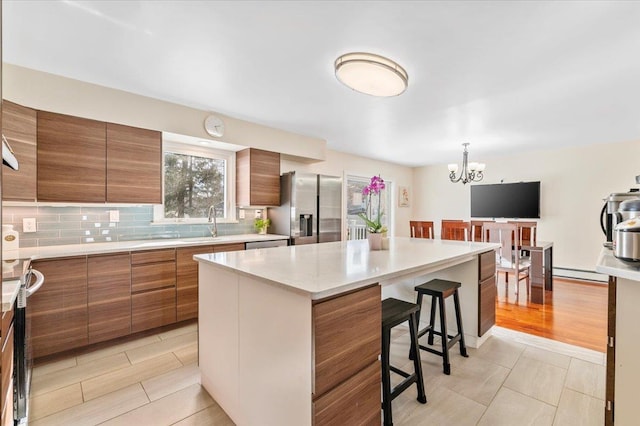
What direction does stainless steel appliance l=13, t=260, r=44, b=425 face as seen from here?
to the viewer's right

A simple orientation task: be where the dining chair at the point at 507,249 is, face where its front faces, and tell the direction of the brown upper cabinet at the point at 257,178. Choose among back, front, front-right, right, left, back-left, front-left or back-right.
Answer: back

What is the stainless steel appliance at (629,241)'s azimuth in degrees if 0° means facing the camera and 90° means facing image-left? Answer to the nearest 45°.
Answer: approximately 90°

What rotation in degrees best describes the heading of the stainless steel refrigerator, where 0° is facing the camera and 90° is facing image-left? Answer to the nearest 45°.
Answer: approximately 315°

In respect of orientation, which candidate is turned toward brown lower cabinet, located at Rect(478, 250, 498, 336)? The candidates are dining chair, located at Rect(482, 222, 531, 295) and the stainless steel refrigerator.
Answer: the stainless steel refrigerator

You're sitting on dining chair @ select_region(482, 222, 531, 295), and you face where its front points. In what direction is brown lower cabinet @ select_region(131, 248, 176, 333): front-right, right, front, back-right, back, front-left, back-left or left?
back

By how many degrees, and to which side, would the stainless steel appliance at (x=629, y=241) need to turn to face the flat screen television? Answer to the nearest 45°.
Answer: approximately 90° to its right

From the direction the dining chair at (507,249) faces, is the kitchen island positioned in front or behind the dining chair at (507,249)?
behind

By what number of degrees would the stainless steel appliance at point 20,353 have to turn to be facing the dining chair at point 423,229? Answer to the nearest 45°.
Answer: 0° — it already faces it

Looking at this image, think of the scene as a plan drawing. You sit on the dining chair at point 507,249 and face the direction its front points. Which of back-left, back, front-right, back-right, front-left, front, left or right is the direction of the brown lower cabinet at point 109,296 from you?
back
